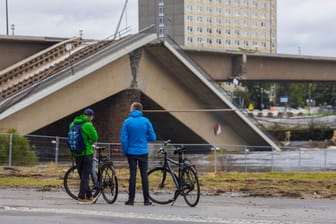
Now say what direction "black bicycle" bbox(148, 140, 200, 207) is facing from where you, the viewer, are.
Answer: facing away from the viewer and to the left of the viewer

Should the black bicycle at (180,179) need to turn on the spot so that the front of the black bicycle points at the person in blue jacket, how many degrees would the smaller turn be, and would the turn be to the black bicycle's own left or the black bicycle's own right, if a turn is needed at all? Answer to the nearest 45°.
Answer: approximately 45° to the black bicycle's own left

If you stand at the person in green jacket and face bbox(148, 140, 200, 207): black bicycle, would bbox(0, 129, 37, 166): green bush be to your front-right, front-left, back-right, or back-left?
back-left

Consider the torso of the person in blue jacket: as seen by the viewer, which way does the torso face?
away from the camera

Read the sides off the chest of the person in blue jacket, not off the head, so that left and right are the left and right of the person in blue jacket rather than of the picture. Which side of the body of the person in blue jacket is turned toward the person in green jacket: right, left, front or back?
left

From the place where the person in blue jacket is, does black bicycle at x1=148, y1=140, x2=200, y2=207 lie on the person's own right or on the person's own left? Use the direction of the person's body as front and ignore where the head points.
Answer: on the person's own right

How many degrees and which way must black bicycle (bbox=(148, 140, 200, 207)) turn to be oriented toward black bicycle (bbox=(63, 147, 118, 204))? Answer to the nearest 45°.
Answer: approximately 45° to its left
